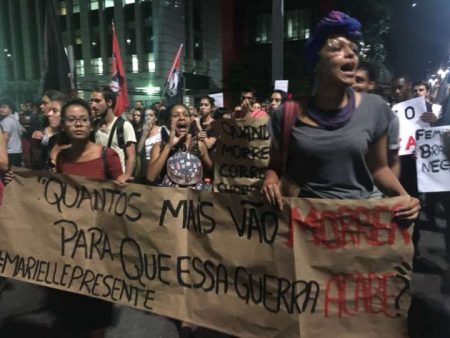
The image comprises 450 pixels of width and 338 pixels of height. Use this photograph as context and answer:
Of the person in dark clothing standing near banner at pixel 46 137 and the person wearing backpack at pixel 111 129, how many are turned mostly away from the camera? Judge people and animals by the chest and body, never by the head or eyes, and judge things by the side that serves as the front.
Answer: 0

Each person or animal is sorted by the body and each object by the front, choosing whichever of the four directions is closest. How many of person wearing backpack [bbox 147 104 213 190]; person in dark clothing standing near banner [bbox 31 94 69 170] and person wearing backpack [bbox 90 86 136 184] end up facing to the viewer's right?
0

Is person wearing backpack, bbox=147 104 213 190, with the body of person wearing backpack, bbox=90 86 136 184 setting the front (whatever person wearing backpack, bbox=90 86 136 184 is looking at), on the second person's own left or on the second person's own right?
on the second person's own left

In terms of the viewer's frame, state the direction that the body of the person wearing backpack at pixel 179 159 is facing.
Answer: toward the camera

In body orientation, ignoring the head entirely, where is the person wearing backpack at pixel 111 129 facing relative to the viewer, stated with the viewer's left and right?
facing the viewer and to the left of the viewer

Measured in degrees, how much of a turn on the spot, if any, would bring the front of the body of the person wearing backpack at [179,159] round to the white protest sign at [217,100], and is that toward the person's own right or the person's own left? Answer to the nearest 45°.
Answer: approximately 180°

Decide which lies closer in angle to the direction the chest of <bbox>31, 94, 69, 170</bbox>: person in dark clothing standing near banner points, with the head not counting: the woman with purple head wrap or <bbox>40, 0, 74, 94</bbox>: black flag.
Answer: the woman with purple head wrap

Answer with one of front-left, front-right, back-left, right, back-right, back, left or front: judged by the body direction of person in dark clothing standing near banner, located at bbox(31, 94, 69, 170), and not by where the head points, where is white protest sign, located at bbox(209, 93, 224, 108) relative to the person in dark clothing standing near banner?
back

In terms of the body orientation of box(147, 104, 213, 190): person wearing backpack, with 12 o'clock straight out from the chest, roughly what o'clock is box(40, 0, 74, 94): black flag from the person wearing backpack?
The black flag is roughly at 5 o'clock from the person wearing backpack.
